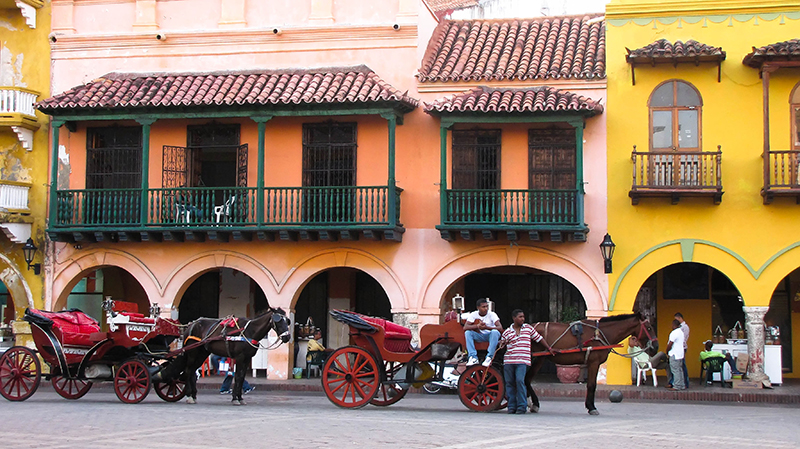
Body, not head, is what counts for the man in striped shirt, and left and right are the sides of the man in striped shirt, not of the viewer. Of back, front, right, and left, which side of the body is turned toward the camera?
front

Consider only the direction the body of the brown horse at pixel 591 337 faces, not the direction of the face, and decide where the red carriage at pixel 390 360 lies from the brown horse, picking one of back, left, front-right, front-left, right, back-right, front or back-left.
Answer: back

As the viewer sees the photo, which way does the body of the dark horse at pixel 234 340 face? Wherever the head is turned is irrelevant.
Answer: to the viewer's right

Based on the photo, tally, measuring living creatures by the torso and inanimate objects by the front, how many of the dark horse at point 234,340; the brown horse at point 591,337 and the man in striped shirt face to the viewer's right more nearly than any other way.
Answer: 2

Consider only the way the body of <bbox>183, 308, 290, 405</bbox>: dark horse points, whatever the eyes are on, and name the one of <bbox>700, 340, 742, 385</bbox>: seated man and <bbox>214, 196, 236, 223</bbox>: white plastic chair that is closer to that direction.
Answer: the seated man

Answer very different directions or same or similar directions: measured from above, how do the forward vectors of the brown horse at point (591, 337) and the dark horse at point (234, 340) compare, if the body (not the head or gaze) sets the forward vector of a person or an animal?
same or similar directions

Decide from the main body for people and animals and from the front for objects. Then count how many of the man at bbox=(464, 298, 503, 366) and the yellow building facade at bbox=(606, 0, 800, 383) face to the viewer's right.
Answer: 0

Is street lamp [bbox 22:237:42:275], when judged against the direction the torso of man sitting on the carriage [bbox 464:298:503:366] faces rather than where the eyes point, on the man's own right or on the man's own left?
on the man's own right

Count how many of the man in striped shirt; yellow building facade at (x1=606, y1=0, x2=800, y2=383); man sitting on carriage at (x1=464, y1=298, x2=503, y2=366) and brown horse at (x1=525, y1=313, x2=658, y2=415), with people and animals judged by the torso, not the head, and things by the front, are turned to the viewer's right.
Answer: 1

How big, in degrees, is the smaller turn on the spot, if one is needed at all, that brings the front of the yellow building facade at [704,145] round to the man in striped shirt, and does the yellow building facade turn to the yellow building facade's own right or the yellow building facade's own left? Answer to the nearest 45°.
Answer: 0° — it already faces them

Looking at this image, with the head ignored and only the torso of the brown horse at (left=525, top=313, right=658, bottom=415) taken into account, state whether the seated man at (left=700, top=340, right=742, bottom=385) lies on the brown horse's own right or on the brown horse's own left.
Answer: on the brown horse's own left

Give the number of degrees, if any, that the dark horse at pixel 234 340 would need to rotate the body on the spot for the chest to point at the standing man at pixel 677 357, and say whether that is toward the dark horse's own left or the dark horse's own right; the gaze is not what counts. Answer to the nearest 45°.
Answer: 0° — it already faces them

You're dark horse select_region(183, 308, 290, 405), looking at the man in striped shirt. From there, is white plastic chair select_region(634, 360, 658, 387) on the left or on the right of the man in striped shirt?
left

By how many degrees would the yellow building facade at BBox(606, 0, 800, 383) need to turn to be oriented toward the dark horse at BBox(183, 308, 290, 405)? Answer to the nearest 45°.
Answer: approximately 45° to its right

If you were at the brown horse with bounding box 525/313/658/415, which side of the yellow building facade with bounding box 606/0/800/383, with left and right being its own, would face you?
front

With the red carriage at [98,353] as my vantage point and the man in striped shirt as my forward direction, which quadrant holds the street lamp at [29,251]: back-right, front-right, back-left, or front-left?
back-left

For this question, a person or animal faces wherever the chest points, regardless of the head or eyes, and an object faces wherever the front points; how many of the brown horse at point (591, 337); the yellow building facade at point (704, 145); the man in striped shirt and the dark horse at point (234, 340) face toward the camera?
2

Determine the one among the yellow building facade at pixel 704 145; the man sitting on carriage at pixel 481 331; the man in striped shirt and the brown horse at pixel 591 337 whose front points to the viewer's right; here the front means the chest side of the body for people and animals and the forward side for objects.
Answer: the brown horse

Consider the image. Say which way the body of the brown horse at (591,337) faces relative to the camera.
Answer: to the viewer's right
